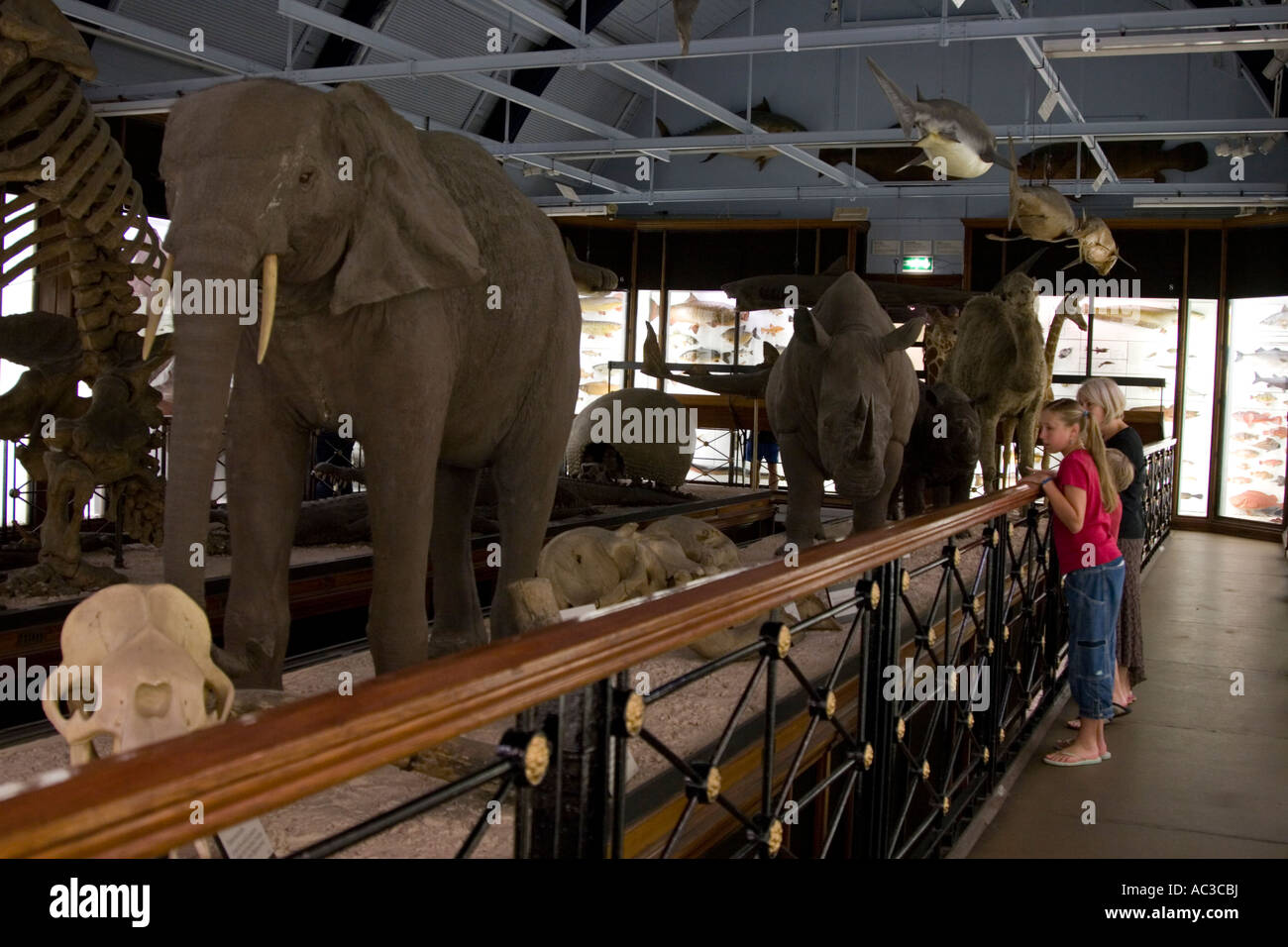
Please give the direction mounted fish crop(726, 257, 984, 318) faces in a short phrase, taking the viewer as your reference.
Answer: facing to the left of the viewer

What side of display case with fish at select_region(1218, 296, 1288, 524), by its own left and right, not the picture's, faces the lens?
front

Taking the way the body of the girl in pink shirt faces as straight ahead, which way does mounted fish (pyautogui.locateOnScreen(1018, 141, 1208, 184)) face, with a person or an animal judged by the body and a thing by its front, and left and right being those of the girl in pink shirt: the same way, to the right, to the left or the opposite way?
the same way

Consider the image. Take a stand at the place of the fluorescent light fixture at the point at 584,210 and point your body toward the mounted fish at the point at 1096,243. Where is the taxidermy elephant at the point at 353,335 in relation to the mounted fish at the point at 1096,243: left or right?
right

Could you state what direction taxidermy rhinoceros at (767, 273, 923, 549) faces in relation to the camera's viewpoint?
facing the viewer

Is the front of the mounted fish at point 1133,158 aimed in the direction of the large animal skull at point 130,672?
no

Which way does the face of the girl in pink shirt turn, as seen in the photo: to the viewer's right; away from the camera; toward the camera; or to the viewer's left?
to the viewer's left

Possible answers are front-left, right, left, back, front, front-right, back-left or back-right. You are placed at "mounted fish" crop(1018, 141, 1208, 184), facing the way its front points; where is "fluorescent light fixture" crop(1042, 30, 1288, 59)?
left

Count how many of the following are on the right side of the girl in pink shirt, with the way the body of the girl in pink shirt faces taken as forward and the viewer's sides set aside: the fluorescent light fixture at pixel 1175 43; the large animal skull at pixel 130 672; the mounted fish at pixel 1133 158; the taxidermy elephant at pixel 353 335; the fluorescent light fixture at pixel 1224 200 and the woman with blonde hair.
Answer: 4

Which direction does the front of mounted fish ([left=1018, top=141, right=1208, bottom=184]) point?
to the viewer's left

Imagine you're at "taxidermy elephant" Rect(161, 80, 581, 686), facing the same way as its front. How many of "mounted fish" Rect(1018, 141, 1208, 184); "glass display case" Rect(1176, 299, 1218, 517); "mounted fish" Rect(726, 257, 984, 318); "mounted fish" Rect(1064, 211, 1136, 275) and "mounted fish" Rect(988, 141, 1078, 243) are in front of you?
0

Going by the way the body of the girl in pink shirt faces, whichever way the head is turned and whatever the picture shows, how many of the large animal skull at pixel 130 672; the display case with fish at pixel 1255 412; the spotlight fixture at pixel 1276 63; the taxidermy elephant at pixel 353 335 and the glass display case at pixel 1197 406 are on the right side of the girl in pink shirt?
3

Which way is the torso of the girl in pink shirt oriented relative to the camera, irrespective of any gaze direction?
to the viewer's left
